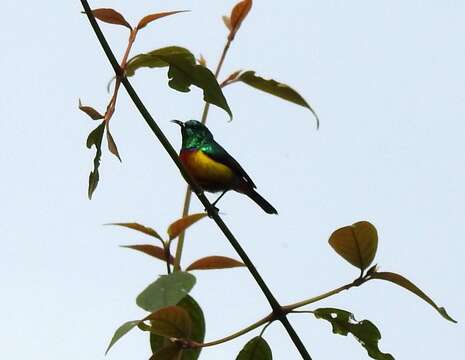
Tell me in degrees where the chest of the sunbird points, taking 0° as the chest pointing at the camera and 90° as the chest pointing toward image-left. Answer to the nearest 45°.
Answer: approximately 90°

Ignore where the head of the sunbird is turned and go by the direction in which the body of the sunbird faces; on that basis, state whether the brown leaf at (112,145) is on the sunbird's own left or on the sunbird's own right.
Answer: on the sunbird's own right
